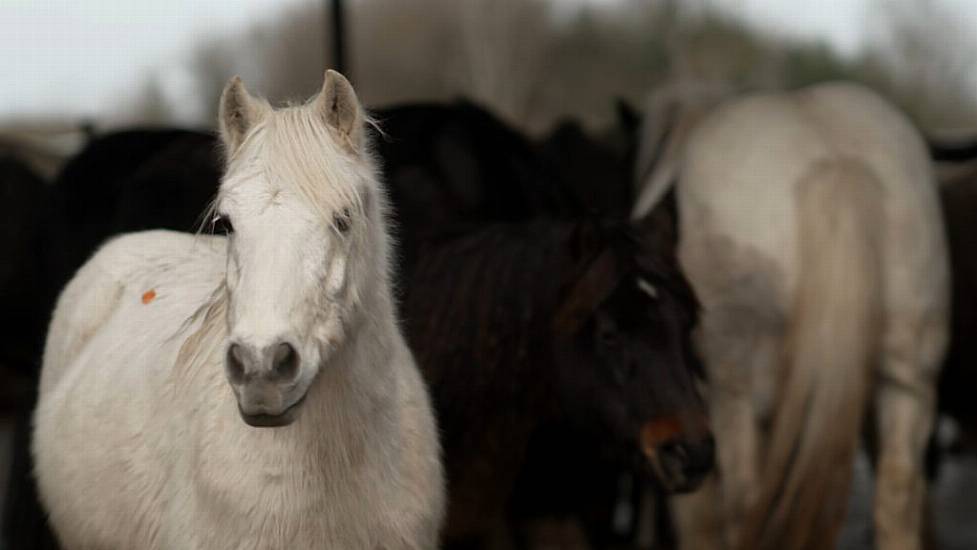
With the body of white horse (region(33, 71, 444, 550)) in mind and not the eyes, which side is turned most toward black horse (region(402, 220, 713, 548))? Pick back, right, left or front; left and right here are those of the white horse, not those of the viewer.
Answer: left

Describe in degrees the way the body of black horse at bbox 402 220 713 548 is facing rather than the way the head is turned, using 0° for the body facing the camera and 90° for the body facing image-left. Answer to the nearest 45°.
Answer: approximately 315°

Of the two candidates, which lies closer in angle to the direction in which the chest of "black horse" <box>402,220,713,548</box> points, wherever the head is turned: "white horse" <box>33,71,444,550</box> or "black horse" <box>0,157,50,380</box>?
the white horse

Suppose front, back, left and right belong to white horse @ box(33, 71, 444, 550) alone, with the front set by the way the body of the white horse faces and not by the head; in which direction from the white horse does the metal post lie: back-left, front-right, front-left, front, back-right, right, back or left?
back-left

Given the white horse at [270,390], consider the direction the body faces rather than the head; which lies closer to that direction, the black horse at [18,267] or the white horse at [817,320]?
the white horse

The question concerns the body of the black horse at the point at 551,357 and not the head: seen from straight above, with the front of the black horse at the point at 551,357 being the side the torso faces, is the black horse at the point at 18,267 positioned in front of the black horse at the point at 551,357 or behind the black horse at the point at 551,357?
behind

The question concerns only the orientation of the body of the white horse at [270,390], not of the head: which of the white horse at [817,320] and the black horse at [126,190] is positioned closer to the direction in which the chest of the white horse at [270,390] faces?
the white horse
